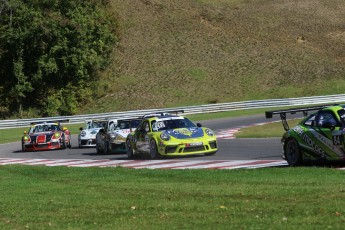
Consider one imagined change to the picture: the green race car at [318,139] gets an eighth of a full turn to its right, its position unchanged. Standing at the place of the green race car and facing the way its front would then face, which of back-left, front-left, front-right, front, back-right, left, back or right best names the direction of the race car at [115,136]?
back-right

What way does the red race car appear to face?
toward the camera

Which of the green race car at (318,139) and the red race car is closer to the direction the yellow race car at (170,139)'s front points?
the green race car

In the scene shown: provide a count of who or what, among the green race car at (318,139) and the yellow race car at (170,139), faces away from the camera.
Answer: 0

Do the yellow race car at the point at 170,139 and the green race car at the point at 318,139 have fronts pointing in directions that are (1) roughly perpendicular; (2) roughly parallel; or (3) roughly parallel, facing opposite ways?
roughly parallel

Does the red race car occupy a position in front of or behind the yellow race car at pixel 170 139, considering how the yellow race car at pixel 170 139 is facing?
behind

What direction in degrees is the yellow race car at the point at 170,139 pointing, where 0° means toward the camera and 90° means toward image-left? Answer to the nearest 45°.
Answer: approximately 315°

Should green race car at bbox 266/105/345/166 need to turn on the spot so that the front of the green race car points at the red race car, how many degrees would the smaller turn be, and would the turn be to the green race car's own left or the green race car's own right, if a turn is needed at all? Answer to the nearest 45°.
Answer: approximately 180°

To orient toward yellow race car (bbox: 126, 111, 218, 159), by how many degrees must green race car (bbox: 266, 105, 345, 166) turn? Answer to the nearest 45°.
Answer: approximately 180°

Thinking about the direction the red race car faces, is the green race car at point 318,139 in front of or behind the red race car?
in front

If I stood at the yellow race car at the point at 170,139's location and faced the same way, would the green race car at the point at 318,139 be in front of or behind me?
in front

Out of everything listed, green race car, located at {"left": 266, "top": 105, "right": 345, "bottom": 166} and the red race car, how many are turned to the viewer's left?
0

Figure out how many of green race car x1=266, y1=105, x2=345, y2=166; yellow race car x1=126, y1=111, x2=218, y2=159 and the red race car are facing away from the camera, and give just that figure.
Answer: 0
